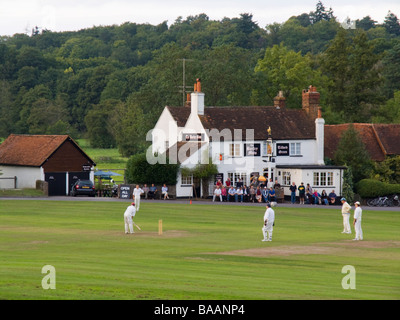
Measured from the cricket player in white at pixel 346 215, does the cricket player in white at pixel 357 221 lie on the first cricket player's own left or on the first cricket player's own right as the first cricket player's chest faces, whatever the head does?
on the first cricket player's own left

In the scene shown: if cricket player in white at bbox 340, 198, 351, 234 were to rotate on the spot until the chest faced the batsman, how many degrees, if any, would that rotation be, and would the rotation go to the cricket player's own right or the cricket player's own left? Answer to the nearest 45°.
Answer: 0° — they already face them

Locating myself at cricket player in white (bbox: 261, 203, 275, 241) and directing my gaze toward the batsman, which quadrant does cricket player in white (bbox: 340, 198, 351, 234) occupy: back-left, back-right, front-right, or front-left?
back-right

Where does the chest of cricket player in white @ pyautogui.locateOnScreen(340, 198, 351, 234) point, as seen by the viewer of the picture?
to the viewer's left

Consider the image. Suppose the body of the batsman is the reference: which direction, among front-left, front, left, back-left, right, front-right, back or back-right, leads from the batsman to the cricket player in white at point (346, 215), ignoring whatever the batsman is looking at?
front-right

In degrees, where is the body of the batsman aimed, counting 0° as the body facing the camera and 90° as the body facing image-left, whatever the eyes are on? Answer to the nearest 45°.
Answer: approximately 225°

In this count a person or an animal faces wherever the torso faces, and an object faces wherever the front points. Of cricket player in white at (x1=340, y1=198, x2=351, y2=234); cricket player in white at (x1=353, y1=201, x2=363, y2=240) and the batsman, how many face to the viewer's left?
2

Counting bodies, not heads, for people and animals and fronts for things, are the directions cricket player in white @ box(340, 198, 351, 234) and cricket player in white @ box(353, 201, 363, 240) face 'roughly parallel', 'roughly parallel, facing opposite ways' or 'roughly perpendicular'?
roughly parallel

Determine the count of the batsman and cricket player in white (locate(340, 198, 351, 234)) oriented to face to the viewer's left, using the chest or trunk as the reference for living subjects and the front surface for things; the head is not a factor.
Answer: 1

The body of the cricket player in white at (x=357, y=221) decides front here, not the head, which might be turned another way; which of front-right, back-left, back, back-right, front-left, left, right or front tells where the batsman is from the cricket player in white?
front

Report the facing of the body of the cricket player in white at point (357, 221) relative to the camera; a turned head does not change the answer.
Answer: to the viewer's left
